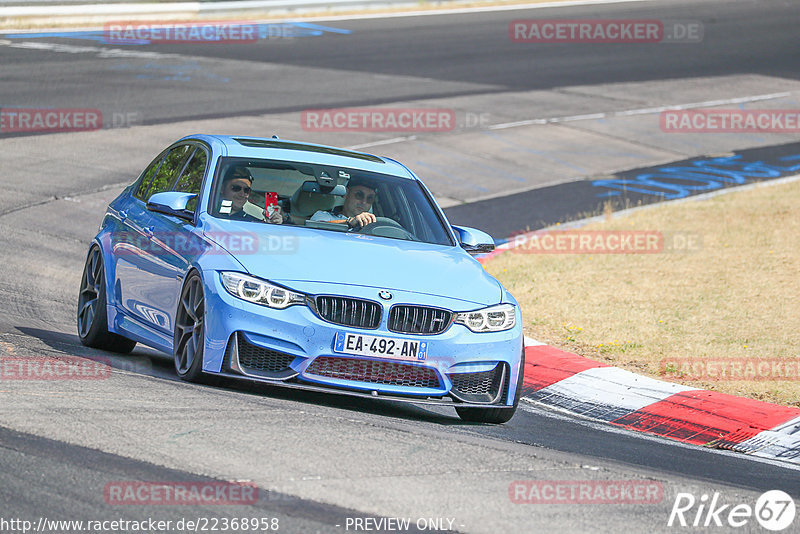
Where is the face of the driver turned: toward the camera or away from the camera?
toward the camera

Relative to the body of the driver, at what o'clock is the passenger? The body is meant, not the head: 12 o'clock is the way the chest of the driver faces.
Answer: The passenger is roughly at 4 o'clock from the driver.

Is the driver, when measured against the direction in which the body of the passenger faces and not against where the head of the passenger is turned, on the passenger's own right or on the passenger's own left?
on the passenger's own left

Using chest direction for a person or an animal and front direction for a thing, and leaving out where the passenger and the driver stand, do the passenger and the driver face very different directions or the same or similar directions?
same or similar directions

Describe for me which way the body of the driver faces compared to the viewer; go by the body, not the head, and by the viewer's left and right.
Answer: facing the viewer and to the right of the viewer

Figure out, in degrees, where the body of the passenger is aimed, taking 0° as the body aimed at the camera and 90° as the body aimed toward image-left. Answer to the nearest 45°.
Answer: approximately 315°

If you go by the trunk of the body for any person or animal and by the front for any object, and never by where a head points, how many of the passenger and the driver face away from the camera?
0
